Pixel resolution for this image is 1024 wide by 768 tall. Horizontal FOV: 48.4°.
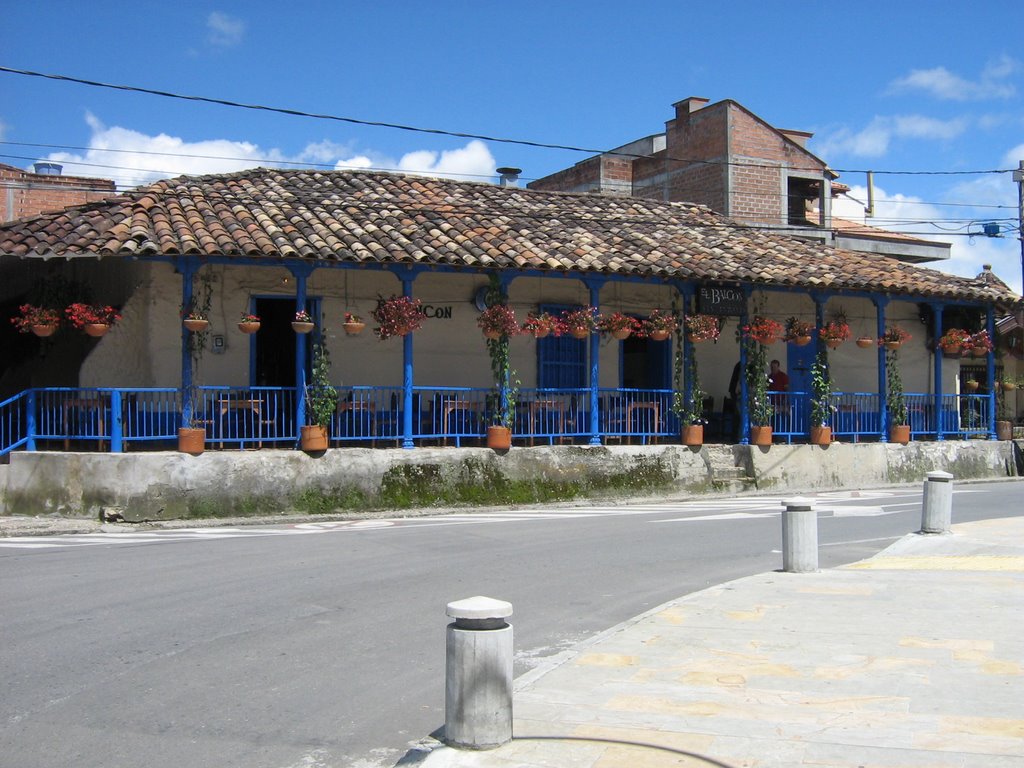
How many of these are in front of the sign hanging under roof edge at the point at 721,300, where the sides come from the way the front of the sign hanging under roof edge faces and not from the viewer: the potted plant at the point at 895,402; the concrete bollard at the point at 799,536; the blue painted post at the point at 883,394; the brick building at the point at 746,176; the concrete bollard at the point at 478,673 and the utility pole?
2

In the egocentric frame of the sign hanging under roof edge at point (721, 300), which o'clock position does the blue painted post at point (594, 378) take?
The blue painted post is roughly at 2 o'clock from the sign hanging under roof edge.

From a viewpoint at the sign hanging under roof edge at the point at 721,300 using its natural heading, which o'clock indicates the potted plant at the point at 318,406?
The potted plant is roughly at 2 o'clock from the sign hanging under roof edge.

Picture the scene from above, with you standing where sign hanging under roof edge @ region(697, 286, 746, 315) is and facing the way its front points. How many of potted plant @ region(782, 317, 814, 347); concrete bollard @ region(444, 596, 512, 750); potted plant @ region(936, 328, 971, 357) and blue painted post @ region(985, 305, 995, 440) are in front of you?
1

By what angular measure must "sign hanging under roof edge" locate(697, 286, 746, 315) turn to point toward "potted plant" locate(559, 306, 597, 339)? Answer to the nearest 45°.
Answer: approximately 45° to its right

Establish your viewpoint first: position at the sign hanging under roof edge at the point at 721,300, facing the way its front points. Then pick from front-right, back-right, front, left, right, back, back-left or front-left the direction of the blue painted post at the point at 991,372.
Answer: back-left

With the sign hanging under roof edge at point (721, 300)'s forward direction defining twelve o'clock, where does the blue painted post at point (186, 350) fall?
The blue painted post is roughly at 2 o'clock from the sign hanging under roof edge.

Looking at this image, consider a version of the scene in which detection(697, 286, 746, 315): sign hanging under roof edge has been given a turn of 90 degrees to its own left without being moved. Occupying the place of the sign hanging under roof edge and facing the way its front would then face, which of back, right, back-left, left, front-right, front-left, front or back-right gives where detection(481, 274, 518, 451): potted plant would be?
back-right

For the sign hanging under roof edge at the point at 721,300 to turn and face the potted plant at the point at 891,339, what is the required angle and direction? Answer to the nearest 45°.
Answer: approximately 135° to its left

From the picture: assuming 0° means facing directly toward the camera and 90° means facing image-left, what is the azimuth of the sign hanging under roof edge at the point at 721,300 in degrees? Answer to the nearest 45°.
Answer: approximately 0°

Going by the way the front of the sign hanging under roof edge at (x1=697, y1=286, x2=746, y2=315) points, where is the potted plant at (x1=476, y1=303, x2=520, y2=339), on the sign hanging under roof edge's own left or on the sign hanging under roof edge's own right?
on the sign hanging under roof edge's own right

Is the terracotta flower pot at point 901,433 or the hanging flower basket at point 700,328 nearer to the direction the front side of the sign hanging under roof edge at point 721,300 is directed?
the hanging flower basket

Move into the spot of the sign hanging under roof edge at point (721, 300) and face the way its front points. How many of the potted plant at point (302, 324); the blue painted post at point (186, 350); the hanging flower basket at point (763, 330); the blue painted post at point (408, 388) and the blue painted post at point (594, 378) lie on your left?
1
